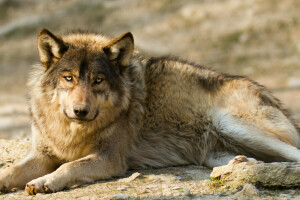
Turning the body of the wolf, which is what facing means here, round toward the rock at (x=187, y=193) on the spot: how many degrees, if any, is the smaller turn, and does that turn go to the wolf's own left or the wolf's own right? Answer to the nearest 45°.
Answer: approximately 90° to the wolf's own left

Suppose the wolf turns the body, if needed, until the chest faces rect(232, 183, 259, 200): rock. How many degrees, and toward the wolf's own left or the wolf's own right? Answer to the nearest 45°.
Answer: approximately 90° to the wolf's own left

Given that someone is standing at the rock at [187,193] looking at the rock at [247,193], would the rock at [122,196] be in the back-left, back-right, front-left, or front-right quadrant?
back-right

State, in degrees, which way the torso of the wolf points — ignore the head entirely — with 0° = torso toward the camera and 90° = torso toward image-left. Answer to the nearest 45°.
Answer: approximately 45°

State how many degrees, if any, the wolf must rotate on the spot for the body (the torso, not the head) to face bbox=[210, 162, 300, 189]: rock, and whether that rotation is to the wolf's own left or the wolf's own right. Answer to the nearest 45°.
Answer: approximately 90° to the wolf's own left
